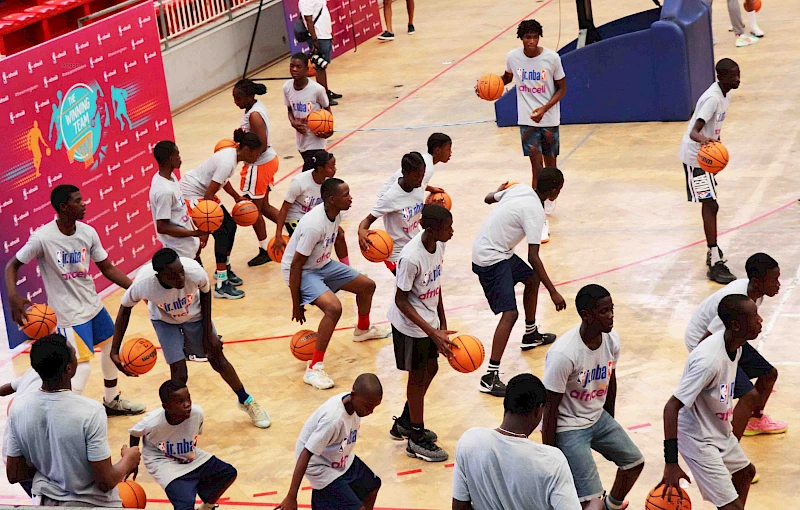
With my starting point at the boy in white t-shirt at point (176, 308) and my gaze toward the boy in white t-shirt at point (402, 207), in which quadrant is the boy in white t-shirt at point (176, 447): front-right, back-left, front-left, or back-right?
back-right

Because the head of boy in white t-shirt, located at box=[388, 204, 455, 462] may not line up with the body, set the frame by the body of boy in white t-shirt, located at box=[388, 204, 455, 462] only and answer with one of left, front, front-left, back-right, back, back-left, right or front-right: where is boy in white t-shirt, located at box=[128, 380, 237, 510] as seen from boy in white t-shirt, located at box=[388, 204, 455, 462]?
right

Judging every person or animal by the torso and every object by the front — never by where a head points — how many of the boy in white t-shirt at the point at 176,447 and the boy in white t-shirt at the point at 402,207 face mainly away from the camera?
0

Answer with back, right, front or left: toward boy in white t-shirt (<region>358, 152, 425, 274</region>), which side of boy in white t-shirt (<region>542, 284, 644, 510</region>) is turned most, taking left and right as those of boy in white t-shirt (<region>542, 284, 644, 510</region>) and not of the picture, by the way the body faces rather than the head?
back

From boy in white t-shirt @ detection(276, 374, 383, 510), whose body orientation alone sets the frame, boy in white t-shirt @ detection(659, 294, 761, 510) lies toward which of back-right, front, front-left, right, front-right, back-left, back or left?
front-left

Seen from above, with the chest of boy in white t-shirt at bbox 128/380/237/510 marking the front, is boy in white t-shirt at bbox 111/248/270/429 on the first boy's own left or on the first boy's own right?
on the first boy's own left

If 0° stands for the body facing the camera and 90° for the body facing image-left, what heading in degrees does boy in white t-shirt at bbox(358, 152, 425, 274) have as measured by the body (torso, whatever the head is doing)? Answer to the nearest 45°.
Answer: approximately 315°
